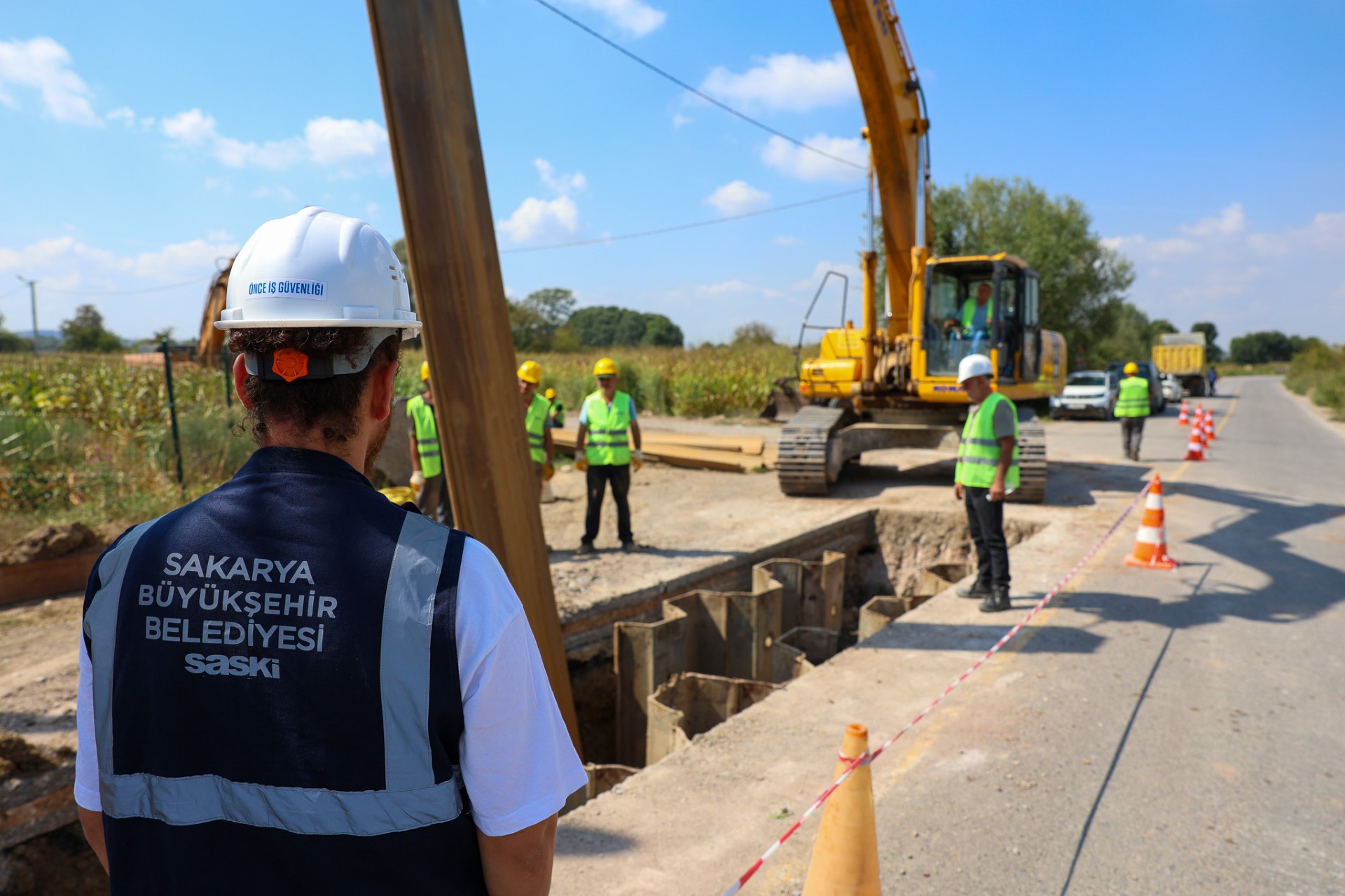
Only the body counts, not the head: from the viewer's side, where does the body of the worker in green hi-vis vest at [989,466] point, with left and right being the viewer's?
facing the viewer and to the left of the viewer

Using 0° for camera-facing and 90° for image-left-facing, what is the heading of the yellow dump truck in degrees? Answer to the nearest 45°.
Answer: approximately 180°

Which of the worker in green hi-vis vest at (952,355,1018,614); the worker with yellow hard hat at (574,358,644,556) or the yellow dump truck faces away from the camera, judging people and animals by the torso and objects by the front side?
the yellow dump truck

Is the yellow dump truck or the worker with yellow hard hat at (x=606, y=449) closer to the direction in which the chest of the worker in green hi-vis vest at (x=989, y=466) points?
the worker with yellow hard hat

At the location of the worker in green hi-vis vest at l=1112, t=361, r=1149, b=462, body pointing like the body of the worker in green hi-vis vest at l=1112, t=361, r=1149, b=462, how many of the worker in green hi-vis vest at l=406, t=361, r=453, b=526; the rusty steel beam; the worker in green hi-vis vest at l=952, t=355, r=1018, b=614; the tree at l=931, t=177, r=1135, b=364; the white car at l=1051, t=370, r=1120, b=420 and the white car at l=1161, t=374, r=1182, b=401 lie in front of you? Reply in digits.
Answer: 3

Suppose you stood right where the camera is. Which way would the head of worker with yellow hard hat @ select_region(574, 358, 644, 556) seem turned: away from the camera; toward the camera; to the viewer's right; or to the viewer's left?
toward the camera

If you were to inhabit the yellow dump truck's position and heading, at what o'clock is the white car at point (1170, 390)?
The white car is roughly at 6 o'clock from the yellow dump truck.

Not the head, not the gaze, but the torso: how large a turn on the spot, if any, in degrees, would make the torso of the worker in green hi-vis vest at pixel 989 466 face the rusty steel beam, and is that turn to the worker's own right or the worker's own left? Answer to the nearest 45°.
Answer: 0° — they already face it

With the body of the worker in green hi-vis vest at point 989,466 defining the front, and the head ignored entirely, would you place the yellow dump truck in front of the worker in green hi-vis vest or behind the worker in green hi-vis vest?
behind

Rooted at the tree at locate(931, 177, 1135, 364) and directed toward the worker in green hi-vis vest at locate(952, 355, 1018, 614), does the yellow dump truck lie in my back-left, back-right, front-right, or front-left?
back-left

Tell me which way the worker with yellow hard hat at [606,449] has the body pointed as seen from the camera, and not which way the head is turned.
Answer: toward the camera
